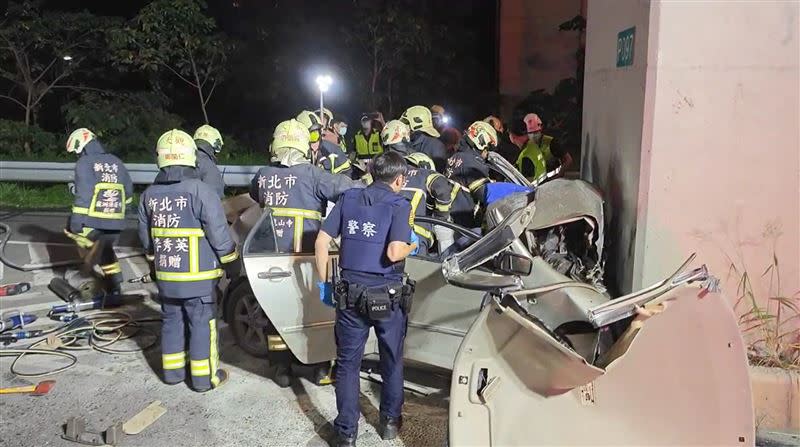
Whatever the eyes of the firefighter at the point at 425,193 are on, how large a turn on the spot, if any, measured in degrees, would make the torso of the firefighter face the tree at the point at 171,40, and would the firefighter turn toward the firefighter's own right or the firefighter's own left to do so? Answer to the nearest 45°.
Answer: approximately 90° to the firefighter's own left

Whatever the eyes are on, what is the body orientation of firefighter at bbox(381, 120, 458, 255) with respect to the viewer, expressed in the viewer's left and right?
facing away from the viewer and to the right of the viewer

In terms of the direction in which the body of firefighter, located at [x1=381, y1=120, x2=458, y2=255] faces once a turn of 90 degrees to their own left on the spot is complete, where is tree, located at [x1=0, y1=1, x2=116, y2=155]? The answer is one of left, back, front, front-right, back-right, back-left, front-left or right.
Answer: front

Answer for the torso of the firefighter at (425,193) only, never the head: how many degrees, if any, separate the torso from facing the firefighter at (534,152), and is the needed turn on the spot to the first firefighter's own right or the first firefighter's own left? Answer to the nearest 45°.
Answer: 0° — they already face them

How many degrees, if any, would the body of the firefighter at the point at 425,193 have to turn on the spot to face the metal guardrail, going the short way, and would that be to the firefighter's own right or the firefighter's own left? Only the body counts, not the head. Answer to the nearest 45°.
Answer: approximately 90° to the firefighter's own left

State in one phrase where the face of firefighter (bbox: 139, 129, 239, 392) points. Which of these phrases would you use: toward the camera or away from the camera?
away from the camera

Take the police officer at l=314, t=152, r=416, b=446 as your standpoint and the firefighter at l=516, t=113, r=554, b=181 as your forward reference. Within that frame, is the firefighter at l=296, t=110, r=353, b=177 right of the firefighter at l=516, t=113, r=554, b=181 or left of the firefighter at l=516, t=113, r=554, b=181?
left

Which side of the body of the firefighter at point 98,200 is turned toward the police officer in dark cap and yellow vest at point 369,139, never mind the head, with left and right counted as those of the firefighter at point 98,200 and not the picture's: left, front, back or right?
right

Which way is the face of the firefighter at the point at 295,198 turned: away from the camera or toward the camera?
away from the camera

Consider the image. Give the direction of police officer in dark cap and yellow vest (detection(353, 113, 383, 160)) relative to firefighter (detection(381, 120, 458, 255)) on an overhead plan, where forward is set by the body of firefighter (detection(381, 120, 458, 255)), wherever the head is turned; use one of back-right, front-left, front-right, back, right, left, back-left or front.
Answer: front-left

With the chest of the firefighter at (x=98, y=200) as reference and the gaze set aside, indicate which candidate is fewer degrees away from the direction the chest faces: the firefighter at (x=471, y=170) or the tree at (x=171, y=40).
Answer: the tree

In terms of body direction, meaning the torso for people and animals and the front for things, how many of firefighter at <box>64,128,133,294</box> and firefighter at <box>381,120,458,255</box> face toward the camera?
0

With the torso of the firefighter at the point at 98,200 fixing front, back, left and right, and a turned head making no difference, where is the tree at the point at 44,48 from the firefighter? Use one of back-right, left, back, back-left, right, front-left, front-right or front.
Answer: front-right

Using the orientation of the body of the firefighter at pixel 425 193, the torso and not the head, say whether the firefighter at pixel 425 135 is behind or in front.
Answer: in front

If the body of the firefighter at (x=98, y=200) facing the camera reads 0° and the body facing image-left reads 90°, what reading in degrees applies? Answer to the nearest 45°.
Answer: approximately 135°
